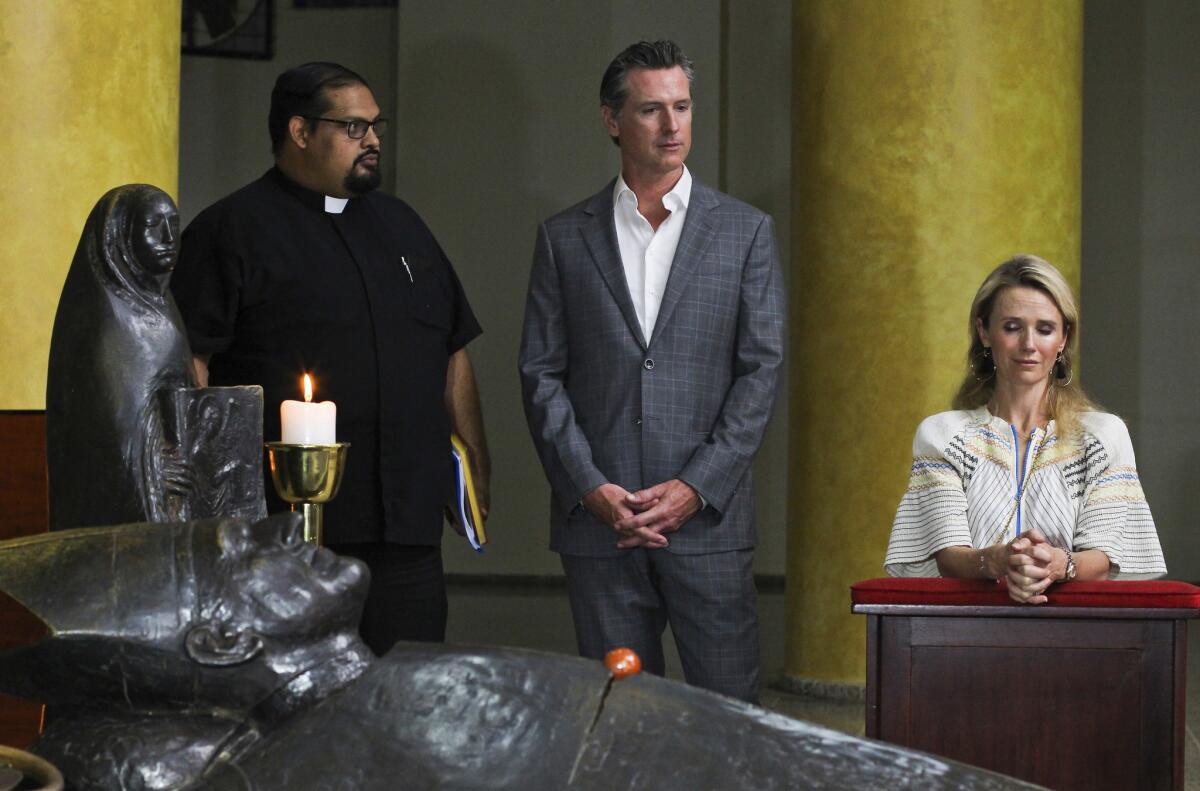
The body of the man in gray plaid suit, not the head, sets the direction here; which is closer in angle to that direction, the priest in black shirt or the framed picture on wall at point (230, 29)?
the priest in black shirt

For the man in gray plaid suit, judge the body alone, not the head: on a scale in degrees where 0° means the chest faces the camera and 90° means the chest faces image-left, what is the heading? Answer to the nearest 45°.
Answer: approximately 0°

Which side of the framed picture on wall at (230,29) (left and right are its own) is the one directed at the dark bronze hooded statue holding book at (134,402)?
front

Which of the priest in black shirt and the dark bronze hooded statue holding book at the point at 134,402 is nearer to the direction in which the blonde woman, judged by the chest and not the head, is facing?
the dark bronze hooded statue holding book

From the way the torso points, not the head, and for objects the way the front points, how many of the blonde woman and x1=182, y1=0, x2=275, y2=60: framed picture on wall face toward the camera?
2

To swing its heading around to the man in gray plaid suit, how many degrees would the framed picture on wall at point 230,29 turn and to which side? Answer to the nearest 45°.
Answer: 0° — it already faces them

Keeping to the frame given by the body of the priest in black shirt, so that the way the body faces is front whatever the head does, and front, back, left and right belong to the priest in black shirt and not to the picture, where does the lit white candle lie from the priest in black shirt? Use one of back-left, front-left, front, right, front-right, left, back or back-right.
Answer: front-right

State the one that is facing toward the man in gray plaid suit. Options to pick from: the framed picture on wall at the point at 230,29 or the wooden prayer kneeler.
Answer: the framed picture on wall

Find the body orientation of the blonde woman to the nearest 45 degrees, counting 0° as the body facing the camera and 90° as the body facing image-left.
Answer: approximately 0°

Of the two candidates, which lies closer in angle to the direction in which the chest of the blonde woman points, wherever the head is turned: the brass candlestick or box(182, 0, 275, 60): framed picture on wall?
the brass candlestick
